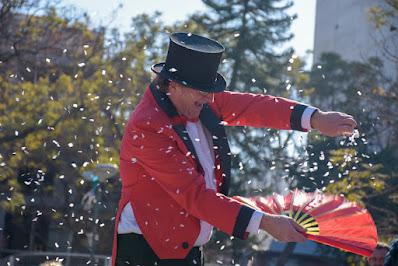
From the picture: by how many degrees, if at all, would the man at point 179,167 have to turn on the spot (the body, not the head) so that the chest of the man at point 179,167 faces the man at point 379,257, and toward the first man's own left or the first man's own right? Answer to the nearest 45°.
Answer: approximately 90° to the first man's own left
